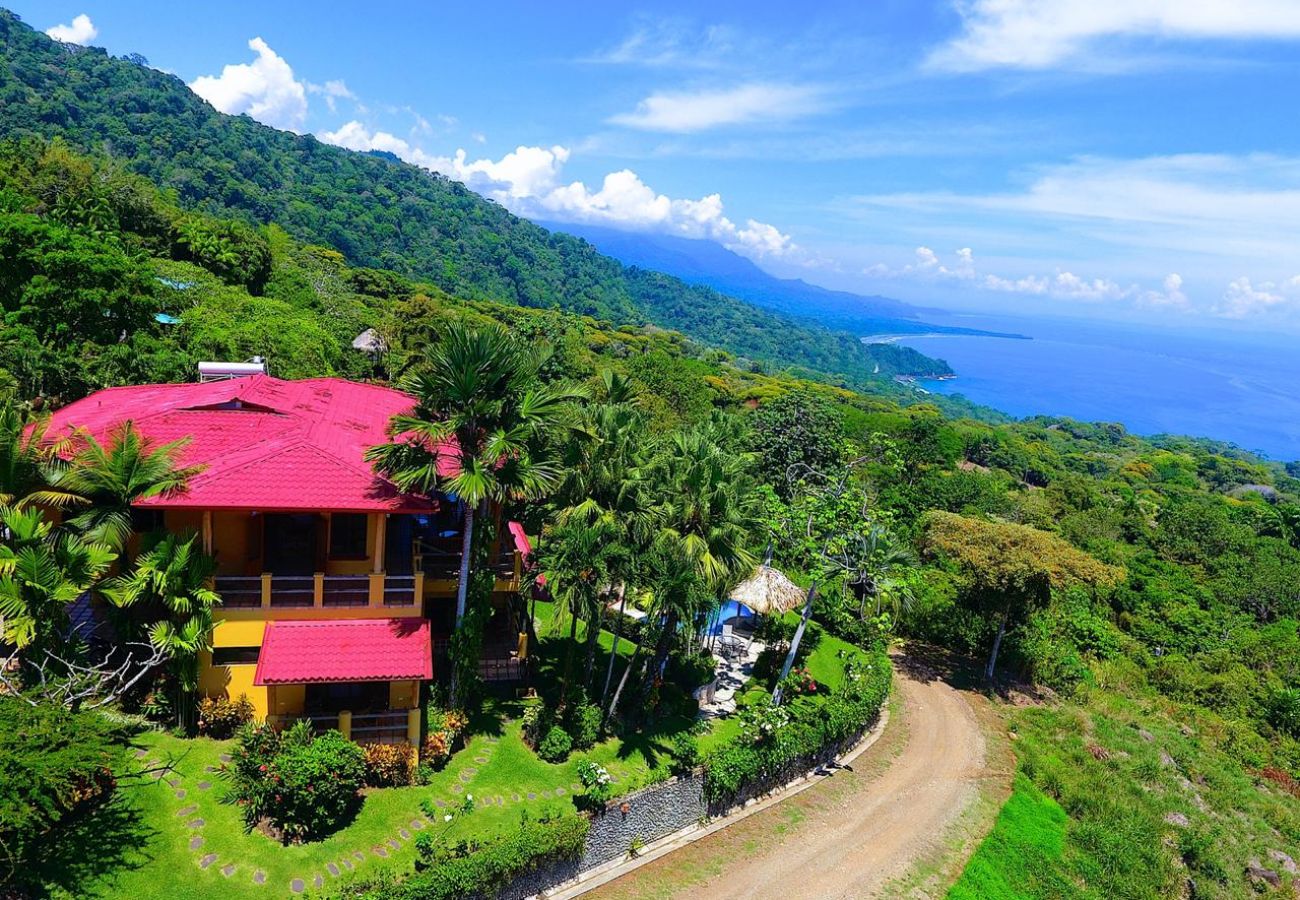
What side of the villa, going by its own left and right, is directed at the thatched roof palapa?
left

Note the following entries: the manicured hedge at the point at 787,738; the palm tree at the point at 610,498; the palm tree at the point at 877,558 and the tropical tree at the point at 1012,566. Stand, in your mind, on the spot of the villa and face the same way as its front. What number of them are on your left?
4

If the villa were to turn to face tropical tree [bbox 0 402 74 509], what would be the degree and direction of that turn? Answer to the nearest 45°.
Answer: approximately 90° to its right

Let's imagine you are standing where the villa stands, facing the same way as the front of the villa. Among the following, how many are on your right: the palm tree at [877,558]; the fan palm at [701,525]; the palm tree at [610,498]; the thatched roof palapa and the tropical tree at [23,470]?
1

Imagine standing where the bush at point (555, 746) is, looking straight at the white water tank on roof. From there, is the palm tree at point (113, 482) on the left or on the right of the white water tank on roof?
left

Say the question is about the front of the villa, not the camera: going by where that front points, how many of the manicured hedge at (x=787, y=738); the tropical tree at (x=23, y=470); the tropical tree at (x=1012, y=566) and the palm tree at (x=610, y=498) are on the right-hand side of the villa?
1

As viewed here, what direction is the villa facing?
toward the camera

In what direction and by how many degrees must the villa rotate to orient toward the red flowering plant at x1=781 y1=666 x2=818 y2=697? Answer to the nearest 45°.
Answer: approximately 90° to its left

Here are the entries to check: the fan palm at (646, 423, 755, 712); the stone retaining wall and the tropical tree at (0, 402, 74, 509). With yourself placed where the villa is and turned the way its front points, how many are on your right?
1

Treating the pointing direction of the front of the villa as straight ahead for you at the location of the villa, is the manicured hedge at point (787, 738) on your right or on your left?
on your left

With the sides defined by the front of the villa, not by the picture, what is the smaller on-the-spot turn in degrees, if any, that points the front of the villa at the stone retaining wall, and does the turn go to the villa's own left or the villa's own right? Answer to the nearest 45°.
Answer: approximately 45° to the villa's own left

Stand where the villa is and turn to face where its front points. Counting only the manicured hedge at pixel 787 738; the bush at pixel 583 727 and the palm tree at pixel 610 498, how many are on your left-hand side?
3

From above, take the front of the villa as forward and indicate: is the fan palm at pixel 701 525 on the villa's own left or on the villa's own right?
on the villa's own left
